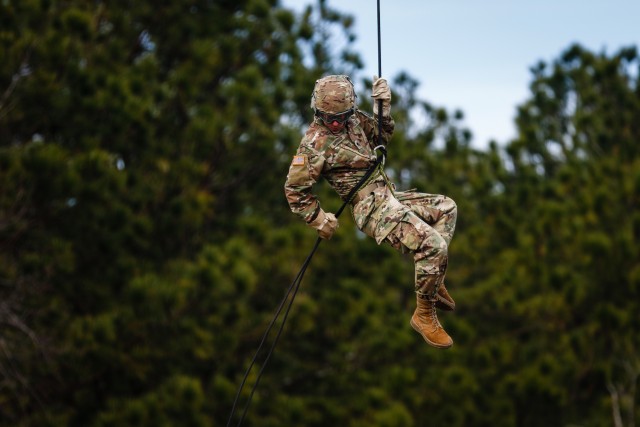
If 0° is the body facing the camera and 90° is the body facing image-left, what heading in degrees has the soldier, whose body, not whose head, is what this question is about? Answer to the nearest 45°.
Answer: approximately 315°
